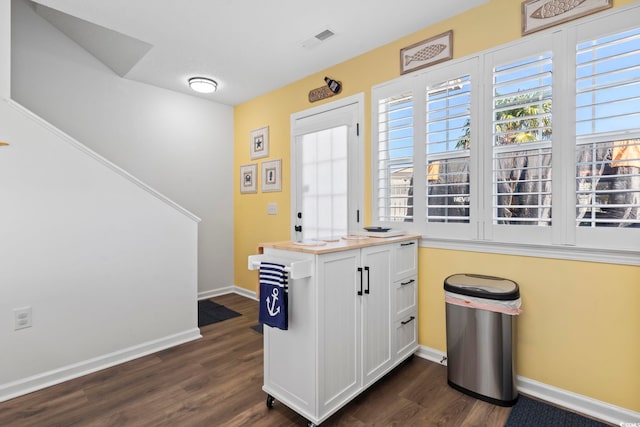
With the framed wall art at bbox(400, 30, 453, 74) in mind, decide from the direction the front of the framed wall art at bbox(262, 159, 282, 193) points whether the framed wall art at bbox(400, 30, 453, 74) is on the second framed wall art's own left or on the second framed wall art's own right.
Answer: on the second framed wall art's own left

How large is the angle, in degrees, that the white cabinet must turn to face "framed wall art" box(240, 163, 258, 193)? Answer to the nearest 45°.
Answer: approximately 180°

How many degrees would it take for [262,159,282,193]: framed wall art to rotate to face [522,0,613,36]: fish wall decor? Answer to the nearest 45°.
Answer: approximately 90° to its left

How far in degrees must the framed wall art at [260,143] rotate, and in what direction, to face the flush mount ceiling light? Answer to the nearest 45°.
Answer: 0° — it already faces it

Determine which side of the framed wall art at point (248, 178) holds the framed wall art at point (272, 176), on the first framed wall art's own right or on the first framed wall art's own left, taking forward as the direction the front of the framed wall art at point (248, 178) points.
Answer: on the first framed wall art's own left

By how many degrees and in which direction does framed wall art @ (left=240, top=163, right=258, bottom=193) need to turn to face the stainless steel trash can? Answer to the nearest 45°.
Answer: approximately 90° to its left
